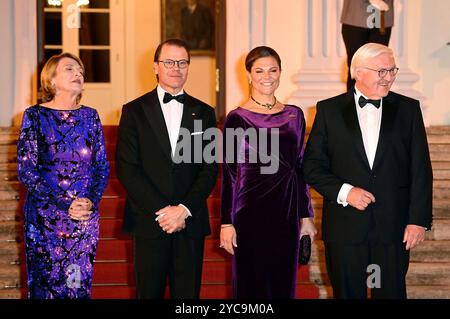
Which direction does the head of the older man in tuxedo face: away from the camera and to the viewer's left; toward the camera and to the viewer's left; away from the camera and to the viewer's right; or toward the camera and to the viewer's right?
toward the camera and to the viewer's right

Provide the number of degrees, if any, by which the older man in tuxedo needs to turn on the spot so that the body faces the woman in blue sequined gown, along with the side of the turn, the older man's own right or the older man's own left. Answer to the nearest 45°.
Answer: approximately 90° to the older man's own right

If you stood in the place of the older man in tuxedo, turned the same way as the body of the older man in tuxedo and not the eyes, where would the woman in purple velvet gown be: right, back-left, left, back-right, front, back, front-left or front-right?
right

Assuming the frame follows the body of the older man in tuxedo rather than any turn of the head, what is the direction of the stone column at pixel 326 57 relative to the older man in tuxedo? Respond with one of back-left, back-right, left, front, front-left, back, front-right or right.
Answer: back

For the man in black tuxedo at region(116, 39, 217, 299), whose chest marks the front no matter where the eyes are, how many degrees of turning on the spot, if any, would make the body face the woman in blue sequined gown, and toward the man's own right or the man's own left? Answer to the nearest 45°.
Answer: approximately 90° to the man's own right

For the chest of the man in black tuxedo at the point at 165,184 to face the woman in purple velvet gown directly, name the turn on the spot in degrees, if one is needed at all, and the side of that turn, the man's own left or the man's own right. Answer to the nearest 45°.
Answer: approximately 90° to the man's own left

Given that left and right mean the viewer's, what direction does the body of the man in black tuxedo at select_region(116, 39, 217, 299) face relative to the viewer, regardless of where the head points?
facing the viewer

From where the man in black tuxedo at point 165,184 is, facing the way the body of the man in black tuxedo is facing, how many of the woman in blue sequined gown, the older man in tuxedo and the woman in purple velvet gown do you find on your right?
1

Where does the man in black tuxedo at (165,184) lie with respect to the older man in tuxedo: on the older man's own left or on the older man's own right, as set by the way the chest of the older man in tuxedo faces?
on the older man's own right

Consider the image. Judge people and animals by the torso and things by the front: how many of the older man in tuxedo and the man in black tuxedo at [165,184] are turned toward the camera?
2

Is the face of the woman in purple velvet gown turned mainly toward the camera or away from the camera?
toward the camera

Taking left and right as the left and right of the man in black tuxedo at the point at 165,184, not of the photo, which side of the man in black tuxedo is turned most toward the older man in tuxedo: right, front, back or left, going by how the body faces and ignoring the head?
left

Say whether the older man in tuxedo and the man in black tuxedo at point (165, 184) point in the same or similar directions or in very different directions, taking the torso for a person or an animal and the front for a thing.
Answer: same or similar directions
